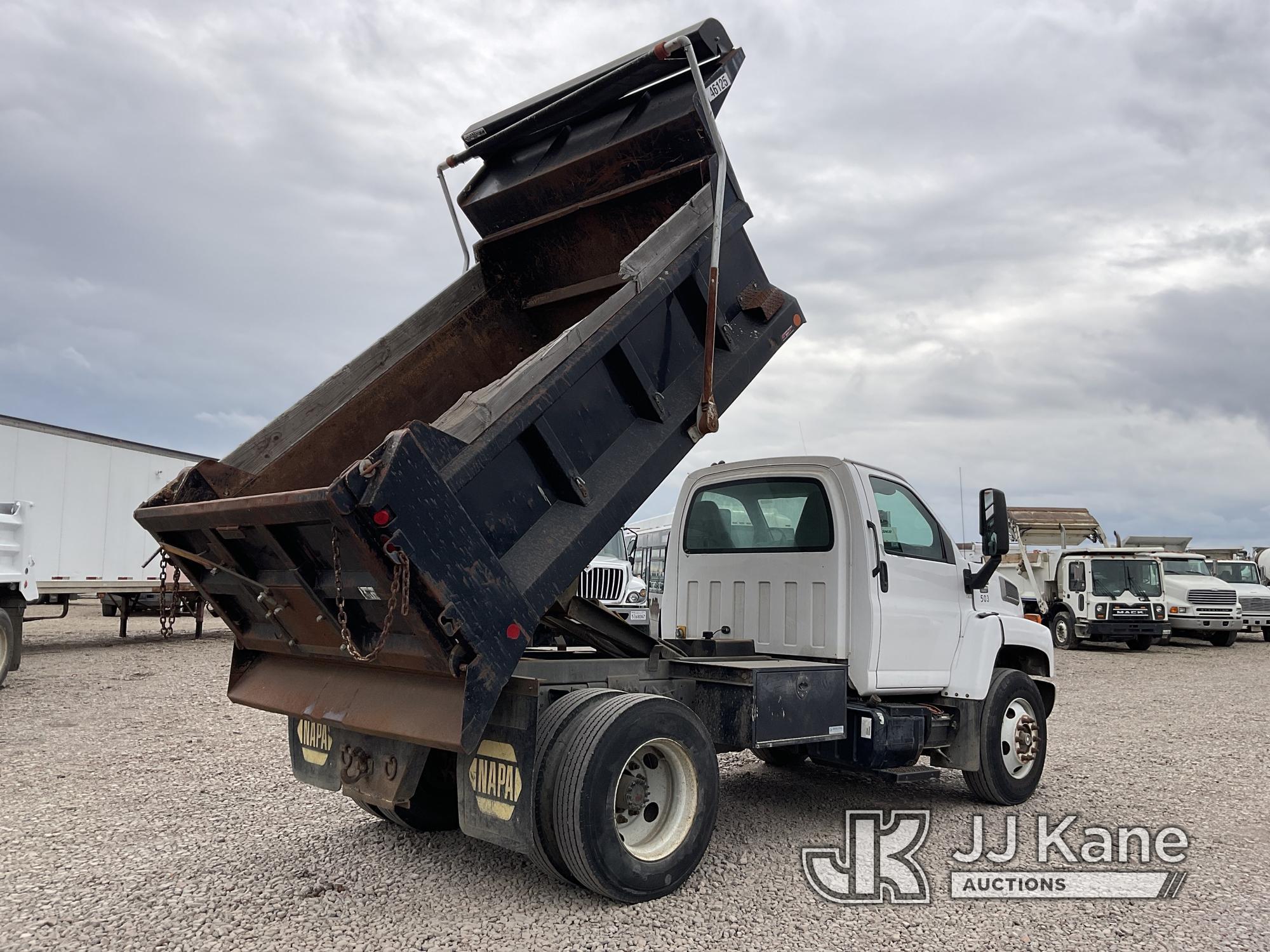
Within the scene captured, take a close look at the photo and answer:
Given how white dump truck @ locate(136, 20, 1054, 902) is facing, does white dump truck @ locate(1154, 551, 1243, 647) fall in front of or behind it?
in front

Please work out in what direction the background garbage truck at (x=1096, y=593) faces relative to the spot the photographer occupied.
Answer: facing the viewer and to the right of the viewer

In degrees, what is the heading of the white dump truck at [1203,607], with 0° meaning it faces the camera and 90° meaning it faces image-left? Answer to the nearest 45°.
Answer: approximately 315°

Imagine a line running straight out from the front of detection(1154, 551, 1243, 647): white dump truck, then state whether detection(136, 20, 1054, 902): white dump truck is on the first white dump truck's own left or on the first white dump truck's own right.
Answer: on the first white dump truck's own right

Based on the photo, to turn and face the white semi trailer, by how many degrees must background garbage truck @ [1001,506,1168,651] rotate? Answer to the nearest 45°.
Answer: approximately 90° to its right

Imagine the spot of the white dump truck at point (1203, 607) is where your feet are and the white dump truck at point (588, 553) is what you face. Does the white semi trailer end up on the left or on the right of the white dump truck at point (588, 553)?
right

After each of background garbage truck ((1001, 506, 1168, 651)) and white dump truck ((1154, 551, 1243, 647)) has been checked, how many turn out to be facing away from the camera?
0

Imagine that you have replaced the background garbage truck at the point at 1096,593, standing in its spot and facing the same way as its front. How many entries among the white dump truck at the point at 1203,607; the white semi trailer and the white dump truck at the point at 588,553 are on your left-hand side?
1

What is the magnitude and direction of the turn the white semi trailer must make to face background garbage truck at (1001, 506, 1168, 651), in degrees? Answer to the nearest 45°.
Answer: approximately 45° to its right

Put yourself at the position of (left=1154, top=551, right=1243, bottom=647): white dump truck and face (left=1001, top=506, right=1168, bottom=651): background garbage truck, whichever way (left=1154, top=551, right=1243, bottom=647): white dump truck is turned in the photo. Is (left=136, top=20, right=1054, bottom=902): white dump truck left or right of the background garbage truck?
left

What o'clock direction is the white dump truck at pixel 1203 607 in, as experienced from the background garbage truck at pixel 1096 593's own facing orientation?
The white dump truck is roughly at 9 o'clock from the background garbage truck.

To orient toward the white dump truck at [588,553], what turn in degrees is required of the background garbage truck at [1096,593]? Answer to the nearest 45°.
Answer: approximately 45° to its right

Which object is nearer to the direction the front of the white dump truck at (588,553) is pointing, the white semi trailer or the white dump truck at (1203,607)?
the white dump truck

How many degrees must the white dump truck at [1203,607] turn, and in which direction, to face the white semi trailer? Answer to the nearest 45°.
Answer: approximately 90° to its right

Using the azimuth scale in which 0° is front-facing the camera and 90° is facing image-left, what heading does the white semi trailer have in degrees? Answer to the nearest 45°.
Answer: approximately 225°

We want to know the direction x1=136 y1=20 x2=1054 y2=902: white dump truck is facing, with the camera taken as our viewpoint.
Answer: facing away from the viewer and to the right of the viewer
